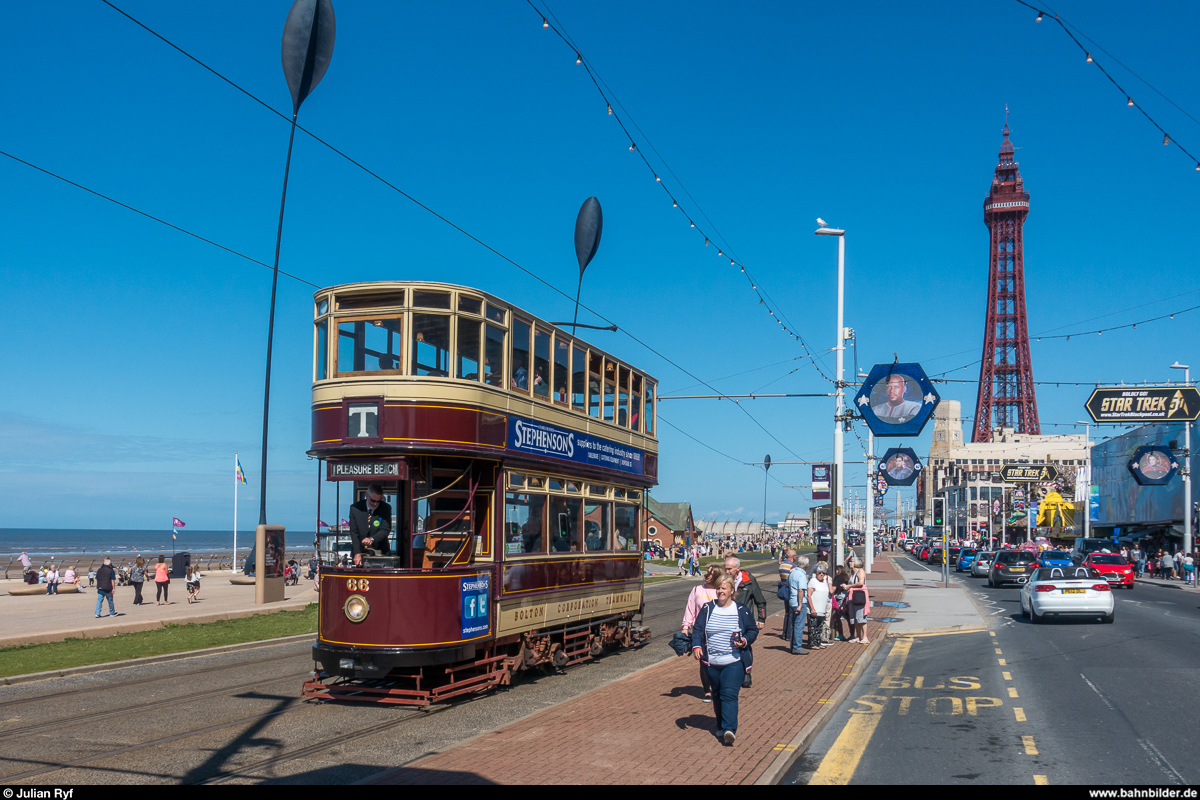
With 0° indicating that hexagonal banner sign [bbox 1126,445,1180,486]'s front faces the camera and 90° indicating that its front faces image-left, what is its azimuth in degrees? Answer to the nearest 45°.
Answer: approximately 0°

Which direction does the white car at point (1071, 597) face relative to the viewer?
away from the camera

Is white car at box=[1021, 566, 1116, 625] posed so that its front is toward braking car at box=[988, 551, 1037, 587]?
yes

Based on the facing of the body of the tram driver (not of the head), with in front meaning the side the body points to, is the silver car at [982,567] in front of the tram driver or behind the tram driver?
behind
